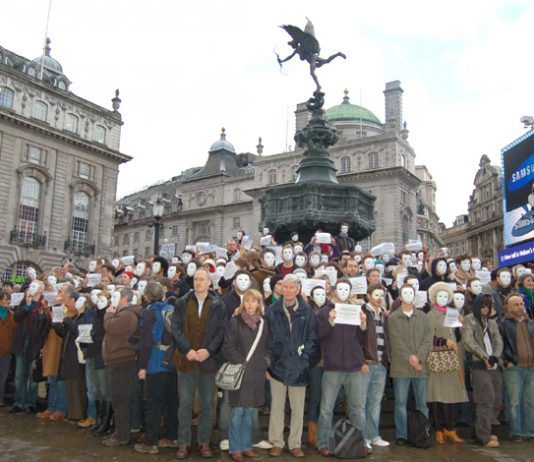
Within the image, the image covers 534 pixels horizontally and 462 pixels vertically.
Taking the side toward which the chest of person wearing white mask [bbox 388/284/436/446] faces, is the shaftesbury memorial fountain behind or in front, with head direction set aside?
behind

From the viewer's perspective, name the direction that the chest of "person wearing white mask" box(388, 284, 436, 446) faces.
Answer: toward the camera

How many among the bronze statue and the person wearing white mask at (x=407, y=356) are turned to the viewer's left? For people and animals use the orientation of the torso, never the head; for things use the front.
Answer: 1

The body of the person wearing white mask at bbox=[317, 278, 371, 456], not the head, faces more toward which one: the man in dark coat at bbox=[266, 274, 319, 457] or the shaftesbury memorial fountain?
the man in dark coat

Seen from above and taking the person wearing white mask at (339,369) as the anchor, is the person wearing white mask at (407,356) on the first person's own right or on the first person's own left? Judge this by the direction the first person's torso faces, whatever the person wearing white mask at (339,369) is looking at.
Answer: on the first person's own left

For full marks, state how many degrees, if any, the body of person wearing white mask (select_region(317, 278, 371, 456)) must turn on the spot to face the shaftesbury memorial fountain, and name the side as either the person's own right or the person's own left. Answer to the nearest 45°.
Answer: approximately 180°

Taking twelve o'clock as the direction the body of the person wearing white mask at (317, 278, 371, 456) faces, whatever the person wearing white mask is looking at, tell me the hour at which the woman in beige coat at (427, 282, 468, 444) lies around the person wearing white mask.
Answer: The woman in beige coat is roughly at 8 o'clock from the person wearing white mask.

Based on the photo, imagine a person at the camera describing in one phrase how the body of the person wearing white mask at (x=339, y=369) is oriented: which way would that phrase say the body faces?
toward the camera

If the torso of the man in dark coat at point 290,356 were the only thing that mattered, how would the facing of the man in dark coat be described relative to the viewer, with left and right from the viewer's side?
facing the viewer

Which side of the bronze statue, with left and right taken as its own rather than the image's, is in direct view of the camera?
left

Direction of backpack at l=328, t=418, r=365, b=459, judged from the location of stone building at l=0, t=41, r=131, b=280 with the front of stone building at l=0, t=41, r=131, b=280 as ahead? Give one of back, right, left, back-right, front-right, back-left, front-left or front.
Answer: front-right

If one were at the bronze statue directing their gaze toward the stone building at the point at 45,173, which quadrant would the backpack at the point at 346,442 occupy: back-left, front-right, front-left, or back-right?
back-left

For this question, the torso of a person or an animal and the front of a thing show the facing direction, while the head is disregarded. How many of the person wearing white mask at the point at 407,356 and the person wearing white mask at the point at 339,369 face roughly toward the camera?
2
